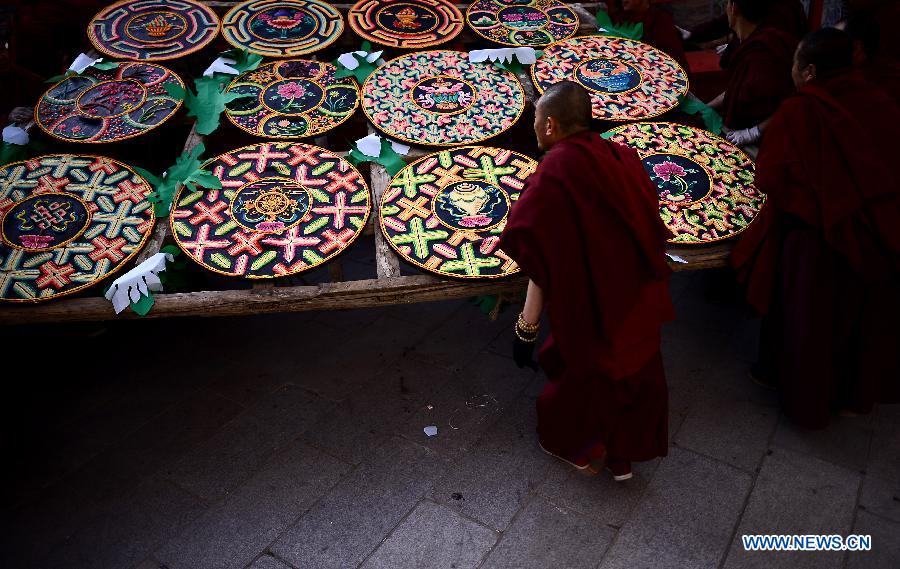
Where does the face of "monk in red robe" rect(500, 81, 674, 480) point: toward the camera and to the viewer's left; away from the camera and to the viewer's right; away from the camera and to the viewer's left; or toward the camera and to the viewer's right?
away from the camera and to the viewer's left

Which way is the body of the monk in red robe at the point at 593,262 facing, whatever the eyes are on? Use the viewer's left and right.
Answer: facing away from the viewer and to the left of the viewer

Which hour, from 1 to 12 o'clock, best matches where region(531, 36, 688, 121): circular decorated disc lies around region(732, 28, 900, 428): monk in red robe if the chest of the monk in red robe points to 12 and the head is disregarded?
The circular decorated disc is roughly at 12 o'clock from the monk in red robe.

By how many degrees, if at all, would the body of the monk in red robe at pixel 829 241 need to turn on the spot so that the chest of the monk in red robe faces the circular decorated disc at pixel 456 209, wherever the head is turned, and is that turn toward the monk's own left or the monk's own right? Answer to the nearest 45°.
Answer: approximately 45° to the monk's own left

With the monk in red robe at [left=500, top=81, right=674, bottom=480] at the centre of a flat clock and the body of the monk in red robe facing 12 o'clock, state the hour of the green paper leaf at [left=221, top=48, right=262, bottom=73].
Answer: The green paper leaf is roughly at 12 o'clock from the monk in red robe.

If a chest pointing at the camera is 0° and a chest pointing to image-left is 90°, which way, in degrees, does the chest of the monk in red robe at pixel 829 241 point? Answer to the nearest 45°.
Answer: approximately 135°

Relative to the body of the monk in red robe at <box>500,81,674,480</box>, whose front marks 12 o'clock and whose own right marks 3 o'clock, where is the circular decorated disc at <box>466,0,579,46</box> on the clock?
The circular decorated disc is roughly at 1 o'clock from the monk in red robe.

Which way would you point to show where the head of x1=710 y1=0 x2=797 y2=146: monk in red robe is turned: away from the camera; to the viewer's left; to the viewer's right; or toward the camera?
to the viewer's left

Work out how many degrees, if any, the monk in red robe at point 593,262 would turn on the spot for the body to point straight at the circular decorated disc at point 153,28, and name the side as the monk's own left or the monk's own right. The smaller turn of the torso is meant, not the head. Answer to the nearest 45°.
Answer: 0° — they already face it
